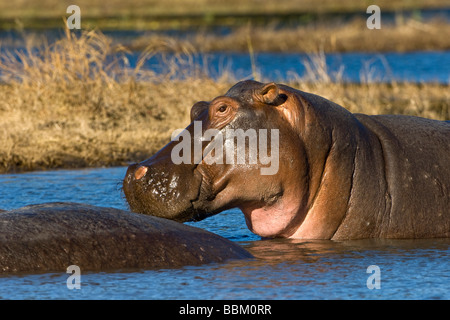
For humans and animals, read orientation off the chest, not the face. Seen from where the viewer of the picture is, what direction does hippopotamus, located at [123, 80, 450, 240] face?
facing to the left of the viewer

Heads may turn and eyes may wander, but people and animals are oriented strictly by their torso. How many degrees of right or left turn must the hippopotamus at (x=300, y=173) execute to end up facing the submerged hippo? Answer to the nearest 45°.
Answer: approximately 45° to its left
